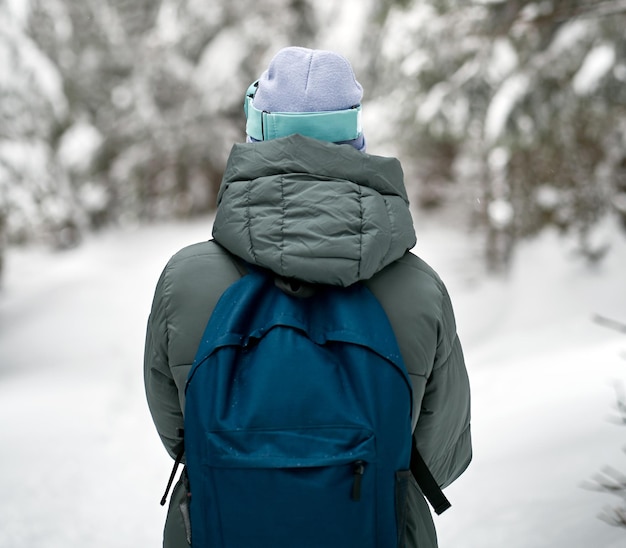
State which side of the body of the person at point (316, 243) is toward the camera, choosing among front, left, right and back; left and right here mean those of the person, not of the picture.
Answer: back
